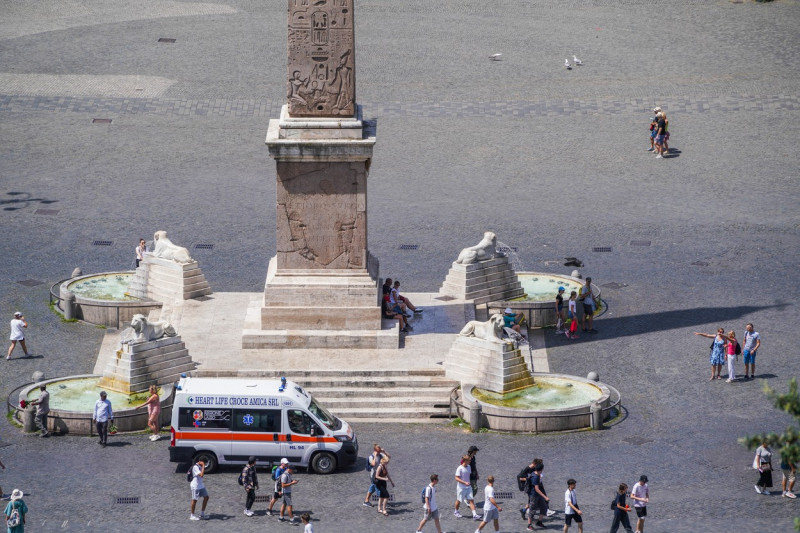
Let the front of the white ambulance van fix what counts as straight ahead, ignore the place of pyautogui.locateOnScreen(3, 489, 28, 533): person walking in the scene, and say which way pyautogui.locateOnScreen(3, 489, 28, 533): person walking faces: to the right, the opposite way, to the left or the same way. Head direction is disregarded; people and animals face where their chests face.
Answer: to the left

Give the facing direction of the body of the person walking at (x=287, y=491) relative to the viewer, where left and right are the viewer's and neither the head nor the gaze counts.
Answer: facing to the right of the viewer

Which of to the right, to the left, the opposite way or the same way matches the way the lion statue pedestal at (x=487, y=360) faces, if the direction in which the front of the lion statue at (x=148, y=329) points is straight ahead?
to the left

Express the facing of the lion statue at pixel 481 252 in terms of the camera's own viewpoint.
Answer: facing away from the viewer and to the right of the viewer

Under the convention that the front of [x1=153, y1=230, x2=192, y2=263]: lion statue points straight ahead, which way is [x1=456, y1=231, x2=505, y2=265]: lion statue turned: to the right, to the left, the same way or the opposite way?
to the right

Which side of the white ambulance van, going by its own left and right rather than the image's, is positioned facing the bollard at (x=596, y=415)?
front

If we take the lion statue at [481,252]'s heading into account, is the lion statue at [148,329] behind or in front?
behind

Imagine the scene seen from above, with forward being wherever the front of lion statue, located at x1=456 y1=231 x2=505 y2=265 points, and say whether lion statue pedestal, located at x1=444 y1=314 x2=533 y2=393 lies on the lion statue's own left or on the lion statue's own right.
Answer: on the lion statue's own right

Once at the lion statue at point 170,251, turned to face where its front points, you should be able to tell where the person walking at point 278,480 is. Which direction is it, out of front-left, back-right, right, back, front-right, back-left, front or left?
back-left

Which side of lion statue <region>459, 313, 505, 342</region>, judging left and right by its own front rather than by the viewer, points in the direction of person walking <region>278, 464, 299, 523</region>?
right

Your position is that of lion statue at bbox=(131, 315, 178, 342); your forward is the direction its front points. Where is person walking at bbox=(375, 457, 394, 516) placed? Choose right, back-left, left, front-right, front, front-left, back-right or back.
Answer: left
